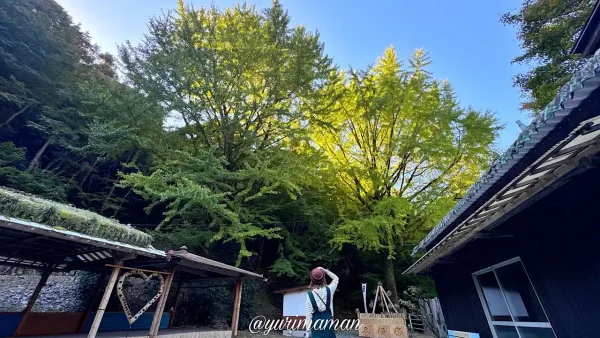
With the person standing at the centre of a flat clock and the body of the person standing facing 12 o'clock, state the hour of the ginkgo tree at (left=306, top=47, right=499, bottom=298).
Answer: The ginkgo tree is roughly at 1 o'clock from the person standing.

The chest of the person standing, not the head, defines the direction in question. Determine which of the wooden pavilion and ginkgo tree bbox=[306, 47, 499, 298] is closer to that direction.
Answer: the ginkgo tree

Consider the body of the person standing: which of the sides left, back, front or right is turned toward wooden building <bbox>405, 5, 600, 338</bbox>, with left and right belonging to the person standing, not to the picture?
right

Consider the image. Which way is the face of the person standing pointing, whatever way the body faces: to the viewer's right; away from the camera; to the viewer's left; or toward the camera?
away from the camera

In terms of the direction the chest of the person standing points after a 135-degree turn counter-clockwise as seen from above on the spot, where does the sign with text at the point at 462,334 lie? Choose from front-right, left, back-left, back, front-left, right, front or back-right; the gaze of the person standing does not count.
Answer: back

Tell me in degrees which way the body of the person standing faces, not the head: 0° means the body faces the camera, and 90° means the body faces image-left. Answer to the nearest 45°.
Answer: approximately 180°
